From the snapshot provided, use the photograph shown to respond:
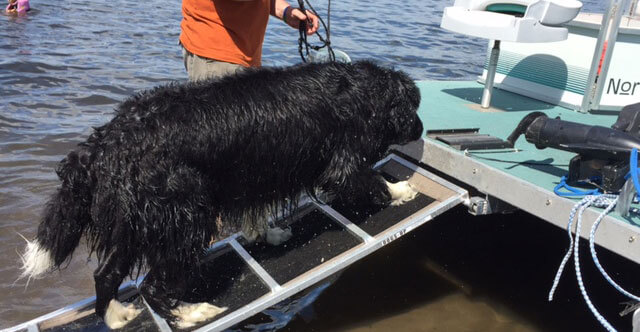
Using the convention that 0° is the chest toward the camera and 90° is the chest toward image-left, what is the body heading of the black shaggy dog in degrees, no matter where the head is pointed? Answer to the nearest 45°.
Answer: approximately 225°

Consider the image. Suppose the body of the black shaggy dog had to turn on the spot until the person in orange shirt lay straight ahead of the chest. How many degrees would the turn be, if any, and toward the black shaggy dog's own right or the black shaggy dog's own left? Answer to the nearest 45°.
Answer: approximately 45° to the black shaggy dog's own left
